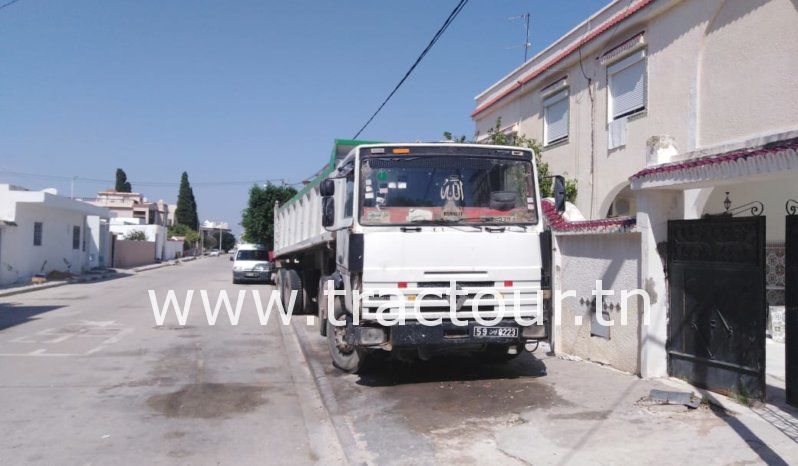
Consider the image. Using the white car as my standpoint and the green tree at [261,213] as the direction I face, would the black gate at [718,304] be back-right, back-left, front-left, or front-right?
back-right

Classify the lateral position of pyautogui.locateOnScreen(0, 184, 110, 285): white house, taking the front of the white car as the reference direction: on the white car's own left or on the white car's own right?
on the white car's own right

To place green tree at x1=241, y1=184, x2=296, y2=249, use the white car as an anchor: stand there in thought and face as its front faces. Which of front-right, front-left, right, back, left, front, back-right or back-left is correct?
back

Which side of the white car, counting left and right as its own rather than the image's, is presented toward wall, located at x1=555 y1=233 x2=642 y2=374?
front

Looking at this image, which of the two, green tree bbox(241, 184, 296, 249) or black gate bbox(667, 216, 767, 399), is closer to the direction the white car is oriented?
the black gate

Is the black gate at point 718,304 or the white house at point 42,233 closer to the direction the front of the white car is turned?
the black gate

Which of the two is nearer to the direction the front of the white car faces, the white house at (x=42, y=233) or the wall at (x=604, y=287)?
the wall

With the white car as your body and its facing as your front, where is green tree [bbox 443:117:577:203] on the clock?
The green tree is roughly at 11 o'clock from the white car.

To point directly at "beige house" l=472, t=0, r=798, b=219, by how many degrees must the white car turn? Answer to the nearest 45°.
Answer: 0° — it already faces it

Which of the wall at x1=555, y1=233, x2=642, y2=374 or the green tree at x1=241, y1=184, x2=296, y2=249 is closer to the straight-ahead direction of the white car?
the wall

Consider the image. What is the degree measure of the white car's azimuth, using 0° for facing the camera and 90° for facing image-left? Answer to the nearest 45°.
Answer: approximately 0°
